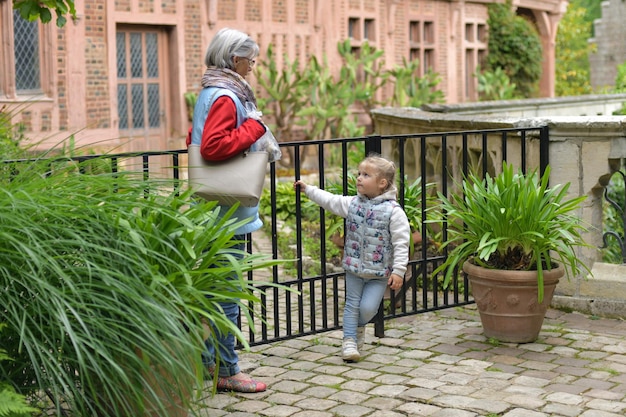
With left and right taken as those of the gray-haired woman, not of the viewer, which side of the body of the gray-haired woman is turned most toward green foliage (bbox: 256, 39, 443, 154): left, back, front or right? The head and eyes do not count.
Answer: left

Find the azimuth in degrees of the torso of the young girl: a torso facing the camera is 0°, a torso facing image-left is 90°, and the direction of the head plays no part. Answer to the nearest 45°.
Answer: approximately 45°

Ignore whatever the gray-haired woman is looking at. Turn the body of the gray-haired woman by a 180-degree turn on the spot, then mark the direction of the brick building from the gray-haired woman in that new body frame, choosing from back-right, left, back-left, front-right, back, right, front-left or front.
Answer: right

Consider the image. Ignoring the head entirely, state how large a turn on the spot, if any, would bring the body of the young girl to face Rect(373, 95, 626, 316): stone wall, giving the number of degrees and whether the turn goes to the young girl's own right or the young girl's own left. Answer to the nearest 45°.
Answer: approximately 180°

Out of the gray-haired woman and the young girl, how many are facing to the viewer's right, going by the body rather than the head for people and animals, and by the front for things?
1

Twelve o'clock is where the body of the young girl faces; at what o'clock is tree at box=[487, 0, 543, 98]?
The tree is roughly at 5 o'clock from the young girl.

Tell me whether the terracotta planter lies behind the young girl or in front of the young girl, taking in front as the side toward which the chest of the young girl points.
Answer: behind

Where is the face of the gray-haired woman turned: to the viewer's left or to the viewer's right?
to the viewer's right

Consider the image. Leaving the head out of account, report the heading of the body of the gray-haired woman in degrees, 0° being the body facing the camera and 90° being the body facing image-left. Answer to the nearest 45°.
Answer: approximately 270°

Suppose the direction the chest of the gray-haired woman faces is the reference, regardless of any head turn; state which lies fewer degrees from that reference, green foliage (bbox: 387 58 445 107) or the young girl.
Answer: the young girl

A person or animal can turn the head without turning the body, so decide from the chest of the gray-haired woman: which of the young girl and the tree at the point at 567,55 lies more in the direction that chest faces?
the young girl

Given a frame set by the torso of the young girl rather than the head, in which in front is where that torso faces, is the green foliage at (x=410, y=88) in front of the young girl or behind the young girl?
behind

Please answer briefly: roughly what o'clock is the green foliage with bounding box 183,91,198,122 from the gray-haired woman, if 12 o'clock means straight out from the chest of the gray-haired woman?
The green foliage is roughly at 9 o'clock from the gray-haired woman.

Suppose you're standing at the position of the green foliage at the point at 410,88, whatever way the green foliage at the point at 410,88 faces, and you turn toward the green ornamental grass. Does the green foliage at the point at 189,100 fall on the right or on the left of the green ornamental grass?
right

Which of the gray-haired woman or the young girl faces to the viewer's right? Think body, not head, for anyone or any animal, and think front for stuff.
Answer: the gray-haired woman
